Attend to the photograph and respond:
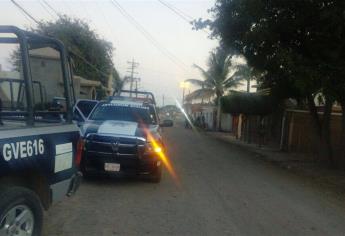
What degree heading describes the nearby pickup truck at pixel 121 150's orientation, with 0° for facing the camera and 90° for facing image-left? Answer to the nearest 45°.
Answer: approximately 0°

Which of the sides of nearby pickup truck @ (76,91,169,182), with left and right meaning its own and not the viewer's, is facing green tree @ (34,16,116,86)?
back
